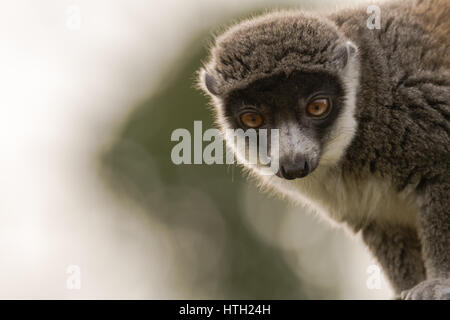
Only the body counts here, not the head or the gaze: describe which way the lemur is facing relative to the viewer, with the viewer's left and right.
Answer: facing the viewer and to the left of the viewer
